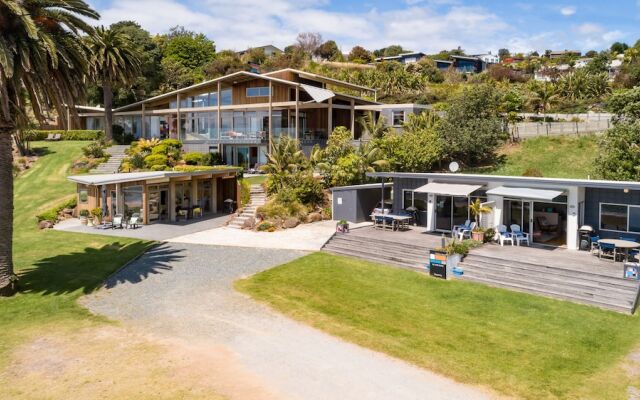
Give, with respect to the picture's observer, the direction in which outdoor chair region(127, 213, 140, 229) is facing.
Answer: facing the viewer and to the left of the viewer

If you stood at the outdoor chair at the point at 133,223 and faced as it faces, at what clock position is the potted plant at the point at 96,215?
The potted plant is roughly at 3 o'clock from the outdoor chair.

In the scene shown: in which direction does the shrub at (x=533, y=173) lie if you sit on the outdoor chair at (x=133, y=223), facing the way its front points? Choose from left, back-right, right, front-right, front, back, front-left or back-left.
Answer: back-left

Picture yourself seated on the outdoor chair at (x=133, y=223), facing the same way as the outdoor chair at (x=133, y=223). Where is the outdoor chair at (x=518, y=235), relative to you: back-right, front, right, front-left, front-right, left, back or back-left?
left

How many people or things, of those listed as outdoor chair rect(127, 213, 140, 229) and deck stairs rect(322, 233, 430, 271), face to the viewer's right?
0

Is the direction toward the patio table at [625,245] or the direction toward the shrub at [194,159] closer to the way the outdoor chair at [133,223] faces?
the patio table

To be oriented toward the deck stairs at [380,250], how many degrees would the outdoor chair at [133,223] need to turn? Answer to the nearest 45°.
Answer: approximately 90° to its left

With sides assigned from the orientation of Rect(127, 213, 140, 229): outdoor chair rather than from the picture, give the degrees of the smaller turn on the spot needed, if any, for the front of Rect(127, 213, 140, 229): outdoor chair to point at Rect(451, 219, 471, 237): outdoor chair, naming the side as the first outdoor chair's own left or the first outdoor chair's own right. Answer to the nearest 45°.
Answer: approximately 90° to the first outdoor chair's own left
